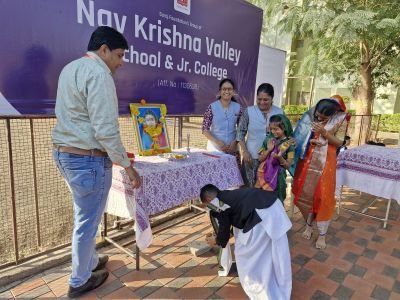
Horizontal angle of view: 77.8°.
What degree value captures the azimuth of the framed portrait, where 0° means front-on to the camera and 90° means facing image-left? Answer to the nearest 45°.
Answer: approximately 0°

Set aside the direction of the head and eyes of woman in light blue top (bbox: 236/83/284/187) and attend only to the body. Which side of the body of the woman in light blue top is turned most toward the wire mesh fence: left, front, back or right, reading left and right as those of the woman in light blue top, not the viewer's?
right

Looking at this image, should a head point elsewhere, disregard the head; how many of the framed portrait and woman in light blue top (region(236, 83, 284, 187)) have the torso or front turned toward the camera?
2

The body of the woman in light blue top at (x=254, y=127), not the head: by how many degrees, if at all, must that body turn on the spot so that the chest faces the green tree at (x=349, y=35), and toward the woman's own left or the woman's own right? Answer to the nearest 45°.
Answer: approximately 180°

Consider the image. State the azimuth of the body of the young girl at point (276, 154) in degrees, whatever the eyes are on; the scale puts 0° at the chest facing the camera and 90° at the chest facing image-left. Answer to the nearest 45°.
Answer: approximately 45°

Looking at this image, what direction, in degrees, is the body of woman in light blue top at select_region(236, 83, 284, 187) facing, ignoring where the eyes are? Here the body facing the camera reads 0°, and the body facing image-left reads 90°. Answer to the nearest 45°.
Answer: approximately 0°

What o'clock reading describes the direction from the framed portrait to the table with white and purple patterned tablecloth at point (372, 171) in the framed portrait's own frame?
The table with white and purple patterned tablecloth is roughly at 9 o'clock from the framed portrait.
